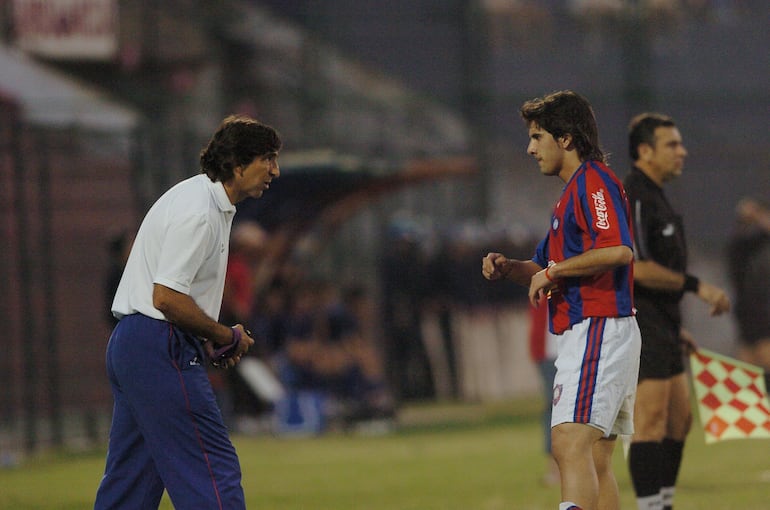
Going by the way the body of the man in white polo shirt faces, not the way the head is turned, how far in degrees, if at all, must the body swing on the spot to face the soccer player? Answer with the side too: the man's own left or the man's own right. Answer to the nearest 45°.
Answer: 0° — they already face them

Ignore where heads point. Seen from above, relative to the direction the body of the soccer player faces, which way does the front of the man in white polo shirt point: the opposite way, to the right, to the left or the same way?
the opposite way

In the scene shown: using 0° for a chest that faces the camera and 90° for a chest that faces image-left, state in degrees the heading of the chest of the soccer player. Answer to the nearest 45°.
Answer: approximately 90°

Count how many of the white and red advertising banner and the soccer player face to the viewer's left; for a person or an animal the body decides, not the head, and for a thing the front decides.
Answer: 1

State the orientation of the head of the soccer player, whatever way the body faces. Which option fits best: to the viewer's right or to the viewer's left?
to the viewer's left

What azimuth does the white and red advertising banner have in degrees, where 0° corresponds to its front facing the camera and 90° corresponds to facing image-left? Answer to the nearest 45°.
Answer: approximately 0°

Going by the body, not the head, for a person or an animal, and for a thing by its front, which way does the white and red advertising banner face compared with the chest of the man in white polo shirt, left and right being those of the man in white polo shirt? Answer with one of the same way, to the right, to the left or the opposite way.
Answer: to the right

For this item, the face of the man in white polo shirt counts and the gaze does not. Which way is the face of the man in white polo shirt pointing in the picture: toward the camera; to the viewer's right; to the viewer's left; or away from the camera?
to the viewer's right

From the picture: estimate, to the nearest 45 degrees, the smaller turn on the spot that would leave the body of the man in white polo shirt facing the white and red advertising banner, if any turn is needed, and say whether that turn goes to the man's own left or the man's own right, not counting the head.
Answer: approximately 90° to the man's own left

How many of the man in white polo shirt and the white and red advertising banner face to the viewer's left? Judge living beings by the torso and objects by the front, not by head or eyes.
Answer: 0

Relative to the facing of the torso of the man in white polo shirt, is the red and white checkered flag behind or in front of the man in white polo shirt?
in front

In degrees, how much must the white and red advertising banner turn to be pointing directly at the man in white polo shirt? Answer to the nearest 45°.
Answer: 0° — it already faces them

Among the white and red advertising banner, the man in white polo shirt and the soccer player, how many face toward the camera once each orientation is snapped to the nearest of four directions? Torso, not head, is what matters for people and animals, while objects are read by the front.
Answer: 1

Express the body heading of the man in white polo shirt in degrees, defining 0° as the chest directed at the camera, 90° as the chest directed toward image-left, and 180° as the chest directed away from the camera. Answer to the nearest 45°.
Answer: approximately 270°
